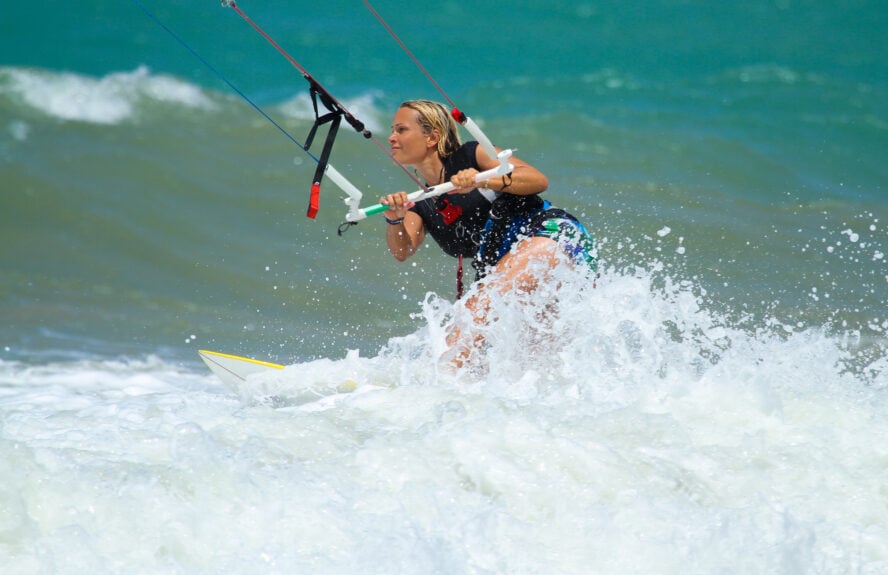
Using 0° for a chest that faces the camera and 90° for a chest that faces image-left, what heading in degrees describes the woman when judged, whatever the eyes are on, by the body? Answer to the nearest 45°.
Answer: approximately 45°

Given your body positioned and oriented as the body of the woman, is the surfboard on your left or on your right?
on your right
